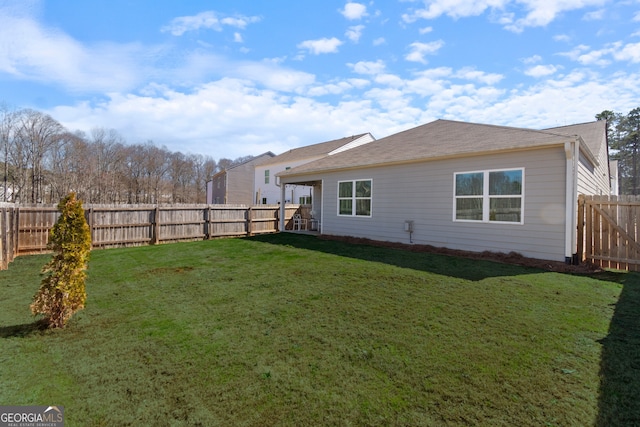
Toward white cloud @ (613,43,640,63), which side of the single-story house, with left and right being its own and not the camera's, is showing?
front

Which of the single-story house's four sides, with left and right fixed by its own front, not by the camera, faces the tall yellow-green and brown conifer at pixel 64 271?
back

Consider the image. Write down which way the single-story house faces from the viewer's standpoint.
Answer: facing away from the viewer and to the right of the viewer

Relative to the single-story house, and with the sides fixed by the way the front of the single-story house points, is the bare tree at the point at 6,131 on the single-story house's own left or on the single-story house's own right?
on the single-story house's own left
